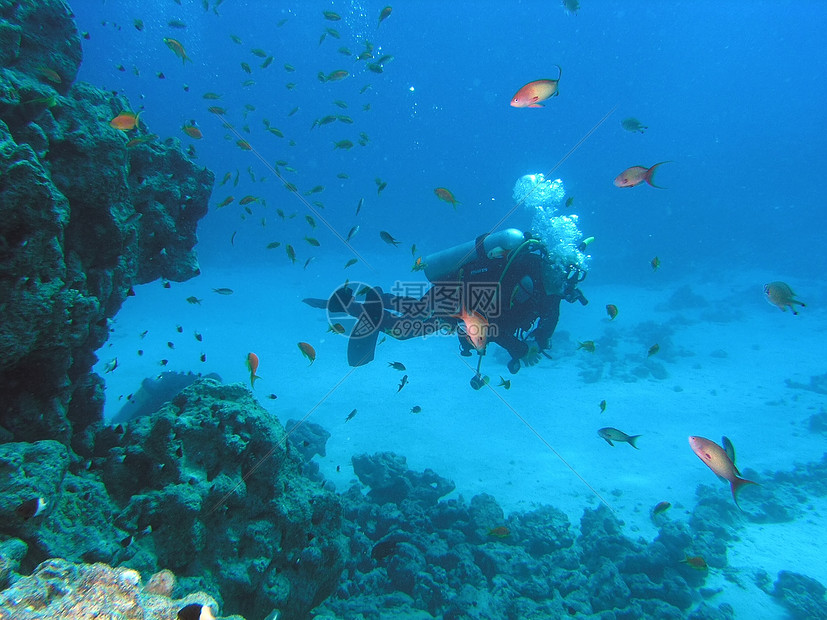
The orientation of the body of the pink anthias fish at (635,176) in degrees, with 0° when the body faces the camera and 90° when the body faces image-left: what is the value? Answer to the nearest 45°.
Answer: approximately 90°

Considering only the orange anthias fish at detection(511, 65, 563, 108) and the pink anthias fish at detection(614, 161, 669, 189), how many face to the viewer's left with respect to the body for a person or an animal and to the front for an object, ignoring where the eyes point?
2

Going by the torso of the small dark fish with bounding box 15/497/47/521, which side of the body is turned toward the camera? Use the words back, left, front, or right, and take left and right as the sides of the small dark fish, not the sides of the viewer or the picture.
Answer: left

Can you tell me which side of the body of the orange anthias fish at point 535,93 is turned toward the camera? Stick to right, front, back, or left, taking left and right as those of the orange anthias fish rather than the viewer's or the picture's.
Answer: left

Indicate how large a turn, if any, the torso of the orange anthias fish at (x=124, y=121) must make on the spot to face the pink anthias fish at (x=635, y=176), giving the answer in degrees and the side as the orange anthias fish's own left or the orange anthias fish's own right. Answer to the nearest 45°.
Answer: approximately 135° to the orange anthias fish's own left

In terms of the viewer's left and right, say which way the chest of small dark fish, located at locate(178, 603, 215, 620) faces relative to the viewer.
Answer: facing to the left of the viewer

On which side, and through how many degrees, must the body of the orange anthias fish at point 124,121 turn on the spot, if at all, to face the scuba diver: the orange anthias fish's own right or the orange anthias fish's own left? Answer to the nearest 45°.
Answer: approximately 180°

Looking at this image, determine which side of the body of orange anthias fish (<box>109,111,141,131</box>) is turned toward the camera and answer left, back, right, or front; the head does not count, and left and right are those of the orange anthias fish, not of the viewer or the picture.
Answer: left
